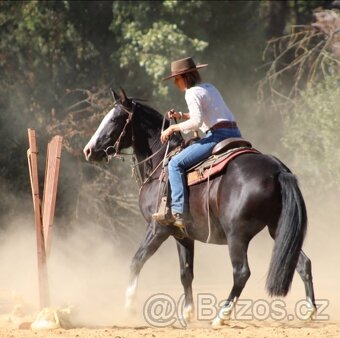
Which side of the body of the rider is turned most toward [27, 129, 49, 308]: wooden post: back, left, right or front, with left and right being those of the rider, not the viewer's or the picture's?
front

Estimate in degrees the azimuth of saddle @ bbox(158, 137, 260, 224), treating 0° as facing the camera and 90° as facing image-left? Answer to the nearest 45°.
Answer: approximately 90°

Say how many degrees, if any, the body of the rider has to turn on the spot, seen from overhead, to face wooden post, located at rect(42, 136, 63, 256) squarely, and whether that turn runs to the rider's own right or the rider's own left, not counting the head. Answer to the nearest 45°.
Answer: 0° — they already face it

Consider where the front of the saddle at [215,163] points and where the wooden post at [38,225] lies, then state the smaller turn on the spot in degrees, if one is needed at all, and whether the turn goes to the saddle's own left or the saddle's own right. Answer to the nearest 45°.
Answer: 0° — it already faces it

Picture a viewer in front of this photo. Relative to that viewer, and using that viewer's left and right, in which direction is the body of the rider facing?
facing to the left of the viewer

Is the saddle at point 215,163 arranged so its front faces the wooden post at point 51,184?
yes
